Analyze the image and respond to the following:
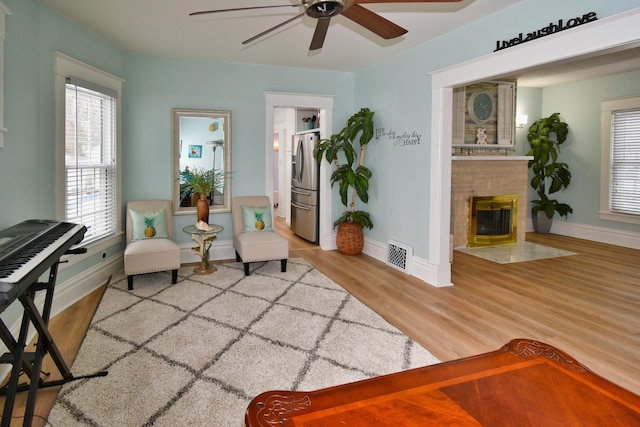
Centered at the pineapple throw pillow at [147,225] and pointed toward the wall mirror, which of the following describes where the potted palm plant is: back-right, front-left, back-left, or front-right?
front-right

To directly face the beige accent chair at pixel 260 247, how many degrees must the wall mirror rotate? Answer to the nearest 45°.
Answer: approximately 45° to its left

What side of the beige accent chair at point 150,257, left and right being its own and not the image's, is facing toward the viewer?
front

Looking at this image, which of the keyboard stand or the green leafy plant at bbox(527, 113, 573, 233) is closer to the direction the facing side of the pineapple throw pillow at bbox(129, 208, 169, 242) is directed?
the keyboard stand

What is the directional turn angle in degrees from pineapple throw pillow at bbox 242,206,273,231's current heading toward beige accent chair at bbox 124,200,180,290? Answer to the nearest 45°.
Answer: approximately 45° to its right

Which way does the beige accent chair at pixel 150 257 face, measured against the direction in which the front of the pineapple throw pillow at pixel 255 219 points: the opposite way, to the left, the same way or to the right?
the same way

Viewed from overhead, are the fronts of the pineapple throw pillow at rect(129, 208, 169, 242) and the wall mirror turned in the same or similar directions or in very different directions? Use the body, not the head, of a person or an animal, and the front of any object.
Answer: same or similar directions

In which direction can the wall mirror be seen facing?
toward the camera

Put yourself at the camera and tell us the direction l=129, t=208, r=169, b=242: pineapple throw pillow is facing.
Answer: facing the viewer

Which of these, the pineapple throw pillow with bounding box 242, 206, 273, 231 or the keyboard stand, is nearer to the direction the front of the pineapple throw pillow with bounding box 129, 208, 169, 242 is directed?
the keyboard stand

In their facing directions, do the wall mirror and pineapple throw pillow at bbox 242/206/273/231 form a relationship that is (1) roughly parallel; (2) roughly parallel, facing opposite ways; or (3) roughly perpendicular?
roughly parallel

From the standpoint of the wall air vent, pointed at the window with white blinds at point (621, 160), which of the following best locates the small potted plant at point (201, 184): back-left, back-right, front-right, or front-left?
back-left

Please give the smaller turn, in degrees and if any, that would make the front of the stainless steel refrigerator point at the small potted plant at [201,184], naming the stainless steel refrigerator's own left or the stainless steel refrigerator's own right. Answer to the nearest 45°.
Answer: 0° — it already faces it
